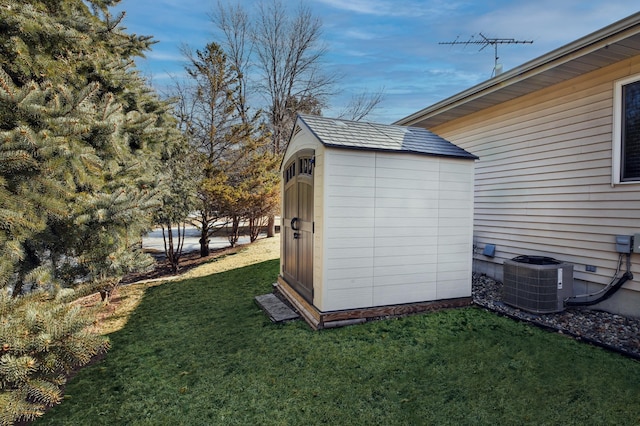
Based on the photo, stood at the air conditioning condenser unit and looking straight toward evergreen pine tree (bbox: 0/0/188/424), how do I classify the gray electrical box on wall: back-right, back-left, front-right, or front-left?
back-left

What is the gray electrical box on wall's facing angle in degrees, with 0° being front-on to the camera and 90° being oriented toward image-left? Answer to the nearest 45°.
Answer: approximately 45°

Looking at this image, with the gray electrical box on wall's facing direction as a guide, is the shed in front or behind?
in front

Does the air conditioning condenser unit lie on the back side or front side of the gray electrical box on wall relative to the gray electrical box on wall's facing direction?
on the front side

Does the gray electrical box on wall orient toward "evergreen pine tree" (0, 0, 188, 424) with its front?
yes
